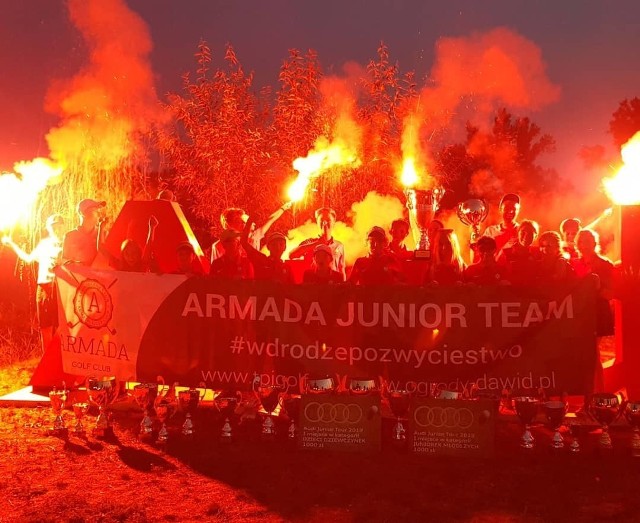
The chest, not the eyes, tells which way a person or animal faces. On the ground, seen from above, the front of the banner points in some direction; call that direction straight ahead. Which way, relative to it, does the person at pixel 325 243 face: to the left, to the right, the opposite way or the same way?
the same way

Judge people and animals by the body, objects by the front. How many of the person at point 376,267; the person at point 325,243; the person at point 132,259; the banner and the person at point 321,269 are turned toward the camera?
5

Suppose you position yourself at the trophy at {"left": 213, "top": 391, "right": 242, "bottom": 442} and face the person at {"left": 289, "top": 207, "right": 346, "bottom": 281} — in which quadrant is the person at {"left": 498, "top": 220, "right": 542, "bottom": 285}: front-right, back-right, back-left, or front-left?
front-right

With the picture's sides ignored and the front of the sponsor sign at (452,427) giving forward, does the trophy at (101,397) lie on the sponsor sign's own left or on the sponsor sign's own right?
on the sponsor sign's own right

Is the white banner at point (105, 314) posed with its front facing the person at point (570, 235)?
no

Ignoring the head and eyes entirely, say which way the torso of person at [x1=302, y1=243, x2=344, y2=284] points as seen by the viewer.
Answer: toward the camera

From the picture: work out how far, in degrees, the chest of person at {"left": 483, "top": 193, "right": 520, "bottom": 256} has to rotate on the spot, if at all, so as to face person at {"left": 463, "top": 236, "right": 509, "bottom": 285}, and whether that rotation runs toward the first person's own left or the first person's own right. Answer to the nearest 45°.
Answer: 0° — they already face them

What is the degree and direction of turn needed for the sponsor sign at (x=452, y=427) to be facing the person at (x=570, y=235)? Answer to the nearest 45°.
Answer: approximately 135° to its left

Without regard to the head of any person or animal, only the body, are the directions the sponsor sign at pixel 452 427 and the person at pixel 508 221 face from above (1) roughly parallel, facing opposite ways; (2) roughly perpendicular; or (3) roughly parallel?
roughly parallel

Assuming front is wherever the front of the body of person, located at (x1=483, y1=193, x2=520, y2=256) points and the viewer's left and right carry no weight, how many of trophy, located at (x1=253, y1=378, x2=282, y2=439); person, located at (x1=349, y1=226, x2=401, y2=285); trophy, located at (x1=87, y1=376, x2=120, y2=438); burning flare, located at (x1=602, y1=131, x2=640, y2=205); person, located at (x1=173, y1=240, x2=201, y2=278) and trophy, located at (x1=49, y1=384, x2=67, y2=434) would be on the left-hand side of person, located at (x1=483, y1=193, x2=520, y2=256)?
1

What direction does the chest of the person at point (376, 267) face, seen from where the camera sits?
toward the camera

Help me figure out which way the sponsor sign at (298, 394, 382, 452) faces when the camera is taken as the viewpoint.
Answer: facing the viewer

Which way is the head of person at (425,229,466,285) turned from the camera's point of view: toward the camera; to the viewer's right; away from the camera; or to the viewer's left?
toward the camera

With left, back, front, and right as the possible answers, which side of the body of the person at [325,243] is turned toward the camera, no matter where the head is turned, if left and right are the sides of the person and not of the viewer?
front

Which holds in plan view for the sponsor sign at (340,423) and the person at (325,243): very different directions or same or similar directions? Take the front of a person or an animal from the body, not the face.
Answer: same or similar directions

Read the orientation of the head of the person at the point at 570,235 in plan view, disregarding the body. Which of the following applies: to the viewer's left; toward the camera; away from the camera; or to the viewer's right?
toward the camera
